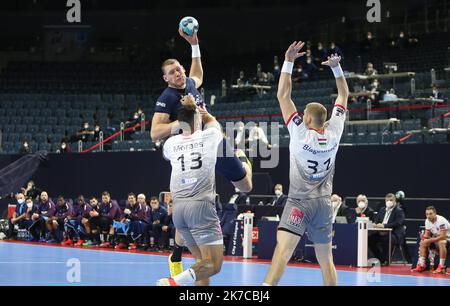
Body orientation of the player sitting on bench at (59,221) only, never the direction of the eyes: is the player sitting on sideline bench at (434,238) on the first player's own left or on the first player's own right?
on the first player's own left

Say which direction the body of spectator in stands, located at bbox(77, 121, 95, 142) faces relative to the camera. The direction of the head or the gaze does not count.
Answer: toward the camera

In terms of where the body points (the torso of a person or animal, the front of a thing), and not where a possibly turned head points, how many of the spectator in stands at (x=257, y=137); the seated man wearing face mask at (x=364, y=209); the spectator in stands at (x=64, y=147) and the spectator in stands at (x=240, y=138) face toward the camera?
4

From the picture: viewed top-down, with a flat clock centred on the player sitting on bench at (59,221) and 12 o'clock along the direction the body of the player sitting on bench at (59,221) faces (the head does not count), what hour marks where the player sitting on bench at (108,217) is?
the player sitting on bench at (108,217) is roughly at 9 o'clock from the player sitting on bench at (59,221).

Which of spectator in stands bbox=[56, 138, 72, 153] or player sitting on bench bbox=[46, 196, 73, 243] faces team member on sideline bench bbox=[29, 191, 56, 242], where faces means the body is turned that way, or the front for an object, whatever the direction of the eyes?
spectator in stands bbox=[56, 138, 72, 153]

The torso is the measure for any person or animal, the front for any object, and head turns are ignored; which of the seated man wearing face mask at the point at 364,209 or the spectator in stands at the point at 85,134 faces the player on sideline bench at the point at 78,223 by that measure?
the spectator in stands at the point at 85,134

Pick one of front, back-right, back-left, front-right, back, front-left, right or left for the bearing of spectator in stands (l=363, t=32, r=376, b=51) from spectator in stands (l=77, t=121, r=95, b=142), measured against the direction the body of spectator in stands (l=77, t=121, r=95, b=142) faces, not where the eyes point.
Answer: left

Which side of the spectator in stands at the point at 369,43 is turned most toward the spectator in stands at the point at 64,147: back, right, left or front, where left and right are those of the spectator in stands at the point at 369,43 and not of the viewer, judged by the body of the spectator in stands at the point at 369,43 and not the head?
right

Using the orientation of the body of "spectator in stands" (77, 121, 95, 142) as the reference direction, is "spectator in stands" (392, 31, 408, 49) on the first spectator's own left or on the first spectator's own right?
on the first spectator's own left

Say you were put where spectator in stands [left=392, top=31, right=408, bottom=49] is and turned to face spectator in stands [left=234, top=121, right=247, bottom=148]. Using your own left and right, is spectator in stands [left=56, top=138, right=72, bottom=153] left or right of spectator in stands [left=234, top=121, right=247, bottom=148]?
right

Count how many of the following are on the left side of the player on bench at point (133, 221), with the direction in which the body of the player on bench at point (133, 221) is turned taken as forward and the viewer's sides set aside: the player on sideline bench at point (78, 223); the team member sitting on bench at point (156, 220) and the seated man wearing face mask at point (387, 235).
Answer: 2

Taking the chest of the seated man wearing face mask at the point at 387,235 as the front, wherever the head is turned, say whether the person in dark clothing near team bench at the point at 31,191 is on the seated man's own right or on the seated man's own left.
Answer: on the seated man's own right

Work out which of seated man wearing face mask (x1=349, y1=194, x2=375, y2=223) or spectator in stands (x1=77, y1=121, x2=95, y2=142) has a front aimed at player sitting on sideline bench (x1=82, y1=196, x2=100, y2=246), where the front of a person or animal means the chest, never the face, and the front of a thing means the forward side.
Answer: spectator in stands (x1=77, y1=121, x2=95, y2=142)

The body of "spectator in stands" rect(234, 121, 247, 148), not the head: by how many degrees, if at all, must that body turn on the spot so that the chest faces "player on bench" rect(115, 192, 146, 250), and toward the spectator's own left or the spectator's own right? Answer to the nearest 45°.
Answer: approximately 45° to the spectator's own right

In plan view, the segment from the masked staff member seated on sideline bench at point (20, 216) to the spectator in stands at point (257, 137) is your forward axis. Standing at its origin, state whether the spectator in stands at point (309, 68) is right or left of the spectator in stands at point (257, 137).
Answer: left

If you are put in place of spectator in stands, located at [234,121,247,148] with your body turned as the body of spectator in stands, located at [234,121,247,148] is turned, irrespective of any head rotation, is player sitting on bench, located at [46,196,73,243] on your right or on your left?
on your right

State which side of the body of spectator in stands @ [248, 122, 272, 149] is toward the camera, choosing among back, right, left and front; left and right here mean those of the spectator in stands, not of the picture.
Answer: front

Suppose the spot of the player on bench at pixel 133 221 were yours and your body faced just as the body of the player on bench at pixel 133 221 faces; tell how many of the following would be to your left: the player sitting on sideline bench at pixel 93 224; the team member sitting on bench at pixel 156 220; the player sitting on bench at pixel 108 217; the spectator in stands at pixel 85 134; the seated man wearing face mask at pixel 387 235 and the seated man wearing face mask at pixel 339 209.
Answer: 3

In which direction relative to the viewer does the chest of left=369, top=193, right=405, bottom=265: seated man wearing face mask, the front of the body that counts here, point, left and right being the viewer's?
facing the viewer and to the left of the viewer
